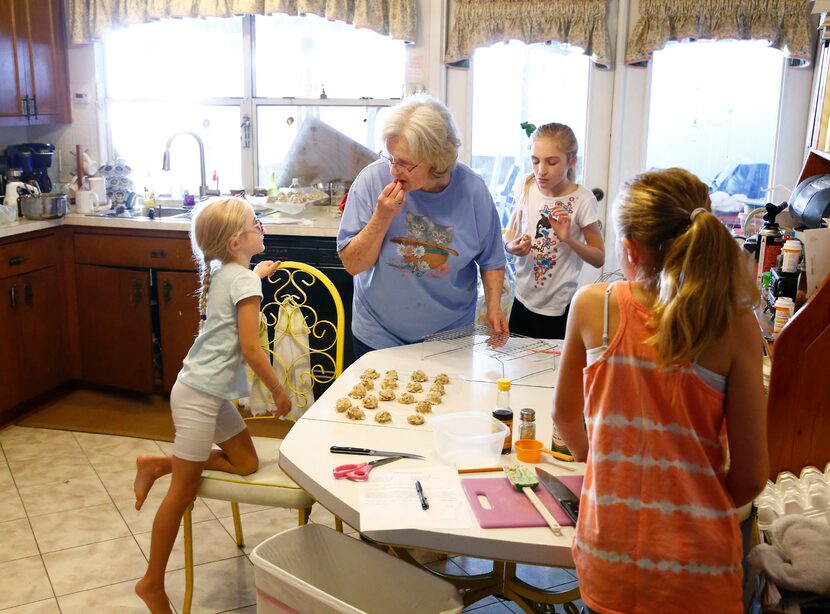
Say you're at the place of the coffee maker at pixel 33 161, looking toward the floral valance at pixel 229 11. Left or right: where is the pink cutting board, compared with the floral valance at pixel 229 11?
right

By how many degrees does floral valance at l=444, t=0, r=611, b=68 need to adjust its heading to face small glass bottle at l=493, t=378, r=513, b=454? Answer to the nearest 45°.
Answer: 0° — it already faces it

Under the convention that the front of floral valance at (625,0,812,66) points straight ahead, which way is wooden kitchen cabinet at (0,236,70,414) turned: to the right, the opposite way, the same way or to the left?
to the left

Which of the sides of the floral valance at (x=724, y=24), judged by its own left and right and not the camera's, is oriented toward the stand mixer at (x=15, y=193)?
right

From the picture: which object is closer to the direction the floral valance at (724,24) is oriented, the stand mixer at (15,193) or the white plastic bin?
the white plastic bin

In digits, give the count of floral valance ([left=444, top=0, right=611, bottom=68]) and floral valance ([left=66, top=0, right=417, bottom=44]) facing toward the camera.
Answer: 2

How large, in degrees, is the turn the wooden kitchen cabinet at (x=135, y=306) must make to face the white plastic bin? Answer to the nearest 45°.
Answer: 0° — it already faces it

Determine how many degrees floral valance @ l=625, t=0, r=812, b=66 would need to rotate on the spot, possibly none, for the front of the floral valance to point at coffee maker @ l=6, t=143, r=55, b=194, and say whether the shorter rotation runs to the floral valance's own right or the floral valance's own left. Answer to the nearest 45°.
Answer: approximately 90° to the floral valance's own right

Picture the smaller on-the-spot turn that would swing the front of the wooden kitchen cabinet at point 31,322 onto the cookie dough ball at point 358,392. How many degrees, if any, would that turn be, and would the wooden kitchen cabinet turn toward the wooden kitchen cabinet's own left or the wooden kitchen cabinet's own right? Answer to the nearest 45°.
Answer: approximately 45° to the wooden kitchen cabinet's own right
